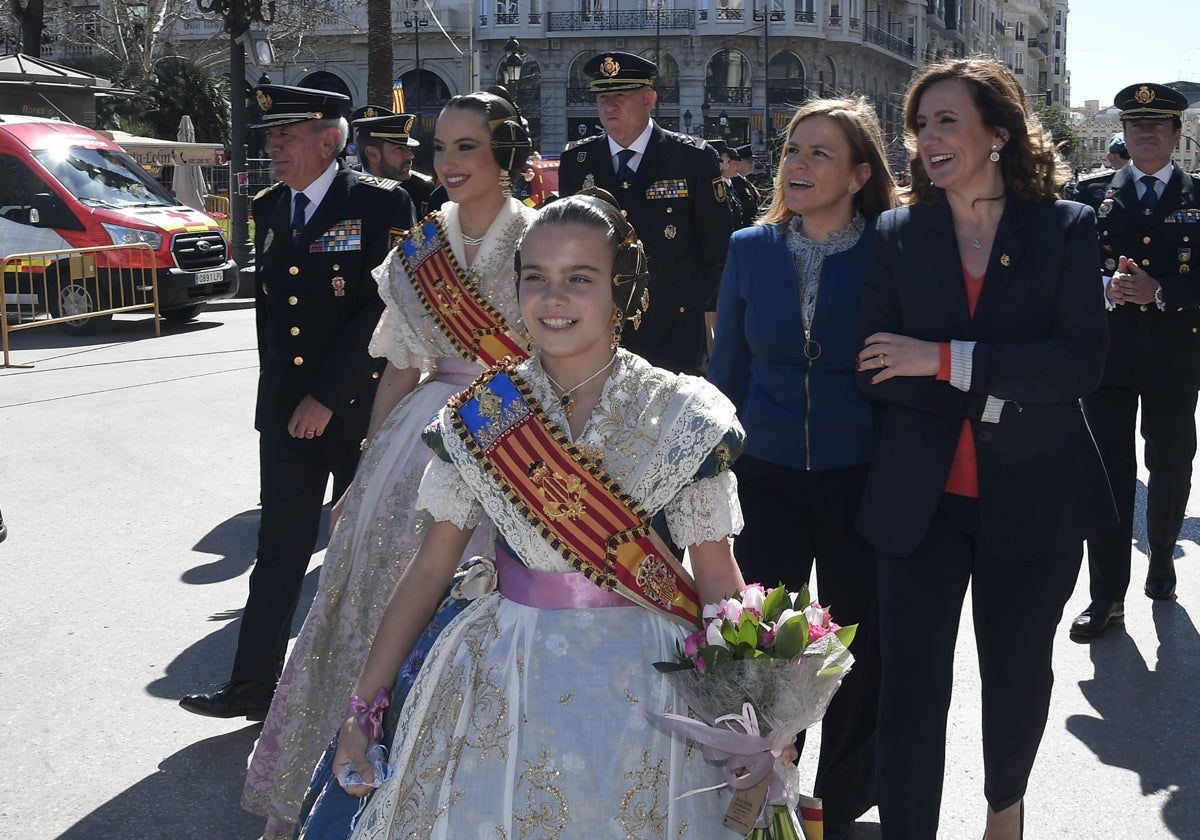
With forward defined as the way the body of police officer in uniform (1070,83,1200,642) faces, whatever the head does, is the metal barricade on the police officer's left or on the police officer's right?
on the police officer's right

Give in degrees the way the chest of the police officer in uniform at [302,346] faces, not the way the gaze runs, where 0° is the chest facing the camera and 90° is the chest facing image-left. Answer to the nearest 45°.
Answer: approximately 45°

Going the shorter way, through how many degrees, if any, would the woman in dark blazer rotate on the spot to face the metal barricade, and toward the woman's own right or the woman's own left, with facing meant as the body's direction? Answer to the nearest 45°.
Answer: approximately 135° to the woman's own right

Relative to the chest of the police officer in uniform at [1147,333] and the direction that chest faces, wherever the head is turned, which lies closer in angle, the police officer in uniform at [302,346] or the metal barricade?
the police officer in uniform

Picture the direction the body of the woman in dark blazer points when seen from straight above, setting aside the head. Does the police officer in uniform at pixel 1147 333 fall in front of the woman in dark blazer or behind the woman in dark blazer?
behind

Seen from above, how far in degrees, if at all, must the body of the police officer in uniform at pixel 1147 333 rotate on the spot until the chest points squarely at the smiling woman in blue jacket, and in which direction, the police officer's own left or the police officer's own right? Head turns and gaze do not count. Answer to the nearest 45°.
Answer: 0° — they already face them

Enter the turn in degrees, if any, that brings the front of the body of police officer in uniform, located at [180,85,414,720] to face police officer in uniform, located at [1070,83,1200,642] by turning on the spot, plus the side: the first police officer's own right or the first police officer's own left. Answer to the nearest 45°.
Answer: approximately 135° to the first police officer's own left
